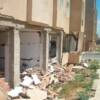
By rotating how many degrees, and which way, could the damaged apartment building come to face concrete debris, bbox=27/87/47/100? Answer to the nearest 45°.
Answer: approximately 45° to its right

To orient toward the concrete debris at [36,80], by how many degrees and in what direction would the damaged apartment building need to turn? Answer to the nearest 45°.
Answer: approximately 45° to its right

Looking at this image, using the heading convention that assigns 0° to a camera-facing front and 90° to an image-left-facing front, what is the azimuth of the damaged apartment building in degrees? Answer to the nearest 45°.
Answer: approximately 315°
